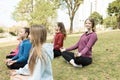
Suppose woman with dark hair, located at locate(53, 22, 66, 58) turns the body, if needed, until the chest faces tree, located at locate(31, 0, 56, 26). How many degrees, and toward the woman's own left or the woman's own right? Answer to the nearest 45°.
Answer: approximately 90° to the woman's own right

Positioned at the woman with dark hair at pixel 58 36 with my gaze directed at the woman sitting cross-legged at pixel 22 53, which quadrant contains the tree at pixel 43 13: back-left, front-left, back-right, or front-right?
back-right

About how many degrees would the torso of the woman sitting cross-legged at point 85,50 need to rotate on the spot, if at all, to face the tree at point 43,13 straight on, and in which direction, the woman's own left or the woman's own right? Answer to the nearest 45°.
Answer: approximately 135° to the woman's own right

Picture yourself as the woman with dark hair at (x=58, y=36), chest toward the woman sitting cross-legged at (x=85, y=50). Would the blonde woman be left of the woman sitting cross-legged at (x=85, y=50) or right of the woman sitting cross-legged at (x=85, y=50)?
right

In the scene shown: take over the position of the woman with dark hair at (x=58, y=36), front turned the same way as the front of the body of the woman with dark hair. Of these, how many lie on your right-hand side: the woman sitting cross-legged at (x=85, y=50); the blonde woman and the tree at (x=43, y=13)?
1
